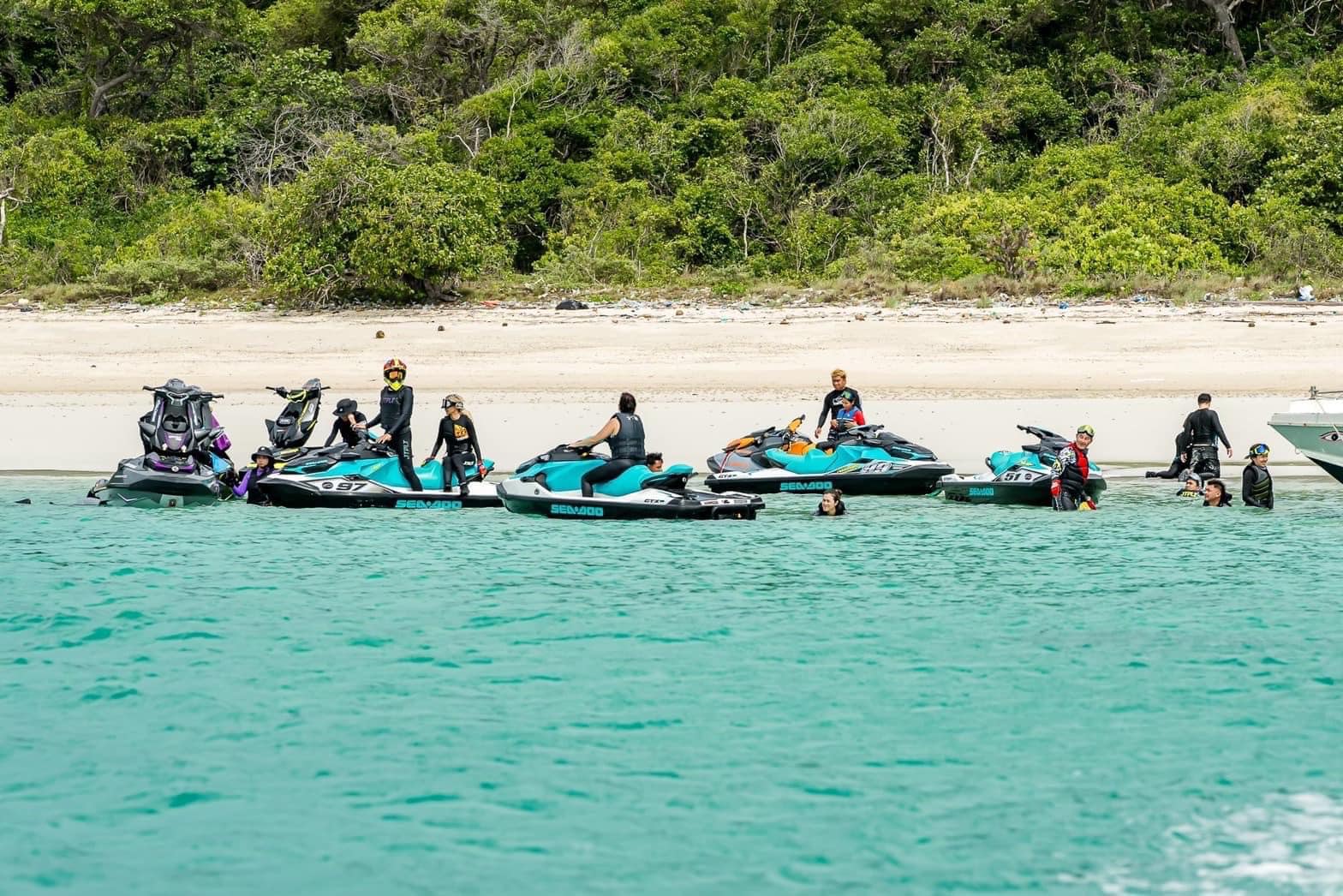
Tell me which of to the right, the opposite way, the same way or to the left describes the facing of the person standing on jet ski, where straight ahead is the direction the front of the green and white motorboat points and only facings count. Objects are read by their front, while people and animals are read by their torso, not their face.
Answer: to the left

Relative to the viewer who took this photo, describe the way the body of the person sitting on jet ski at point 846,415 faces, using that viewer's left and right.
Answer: facing the viewer and to the left of the viewer

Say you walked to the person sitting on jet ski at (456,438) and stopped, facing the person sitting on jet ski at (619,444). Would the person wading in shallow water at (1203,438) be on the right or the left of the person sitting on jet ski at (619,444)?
left

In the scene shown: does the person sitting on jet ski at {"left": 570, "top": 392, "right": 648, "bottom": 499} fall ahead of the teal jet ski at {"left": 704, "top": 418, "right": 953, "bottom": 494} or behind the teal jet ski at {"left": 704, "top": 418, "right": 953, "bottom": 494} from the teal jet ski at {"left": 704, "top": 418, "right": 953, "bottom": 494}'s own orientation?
behind

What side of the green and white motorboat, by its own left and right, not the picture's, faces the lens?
left

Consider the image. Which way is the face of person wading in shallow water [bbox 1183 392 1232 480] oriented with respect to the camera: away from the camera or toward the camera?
away from the camera

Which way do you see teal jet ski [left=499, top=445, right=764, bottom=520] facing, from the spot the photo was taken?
facing to the left of the viewer

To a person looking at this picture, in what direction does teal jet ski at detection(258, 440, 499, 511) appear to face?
facing to the left of the viewer

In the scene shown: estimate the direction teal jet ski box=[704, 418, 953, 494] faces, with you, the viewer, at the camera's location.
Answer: facing to the right of the viewer

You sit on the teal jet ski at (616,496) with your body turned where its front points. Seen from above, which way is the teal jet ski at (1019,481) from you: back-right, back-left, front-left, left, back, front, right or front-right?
back
